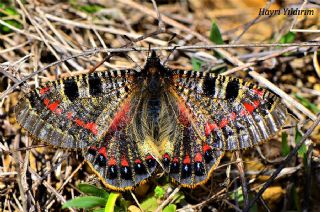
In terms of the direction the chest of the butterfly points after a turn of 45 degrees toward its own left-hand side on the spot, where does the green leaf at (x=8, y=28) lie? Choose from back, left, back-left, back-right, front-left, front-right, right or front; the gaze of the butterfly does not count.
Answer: front

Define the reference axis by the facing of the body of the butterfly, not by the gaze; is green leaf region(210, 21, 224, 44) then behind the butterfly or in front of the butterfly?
in front

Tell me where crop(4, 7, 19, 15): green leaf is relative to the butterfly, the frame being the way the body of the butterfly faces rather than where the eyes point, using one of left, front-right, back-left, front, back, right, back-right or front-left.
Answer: front-left

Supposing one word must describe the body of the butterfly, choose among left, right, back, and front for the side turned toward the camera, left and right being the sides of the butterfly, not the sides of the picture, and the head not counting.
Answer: back

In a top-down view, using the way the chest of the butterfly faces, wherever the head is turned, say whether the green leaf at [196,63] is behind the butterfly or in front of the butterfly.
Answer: in front

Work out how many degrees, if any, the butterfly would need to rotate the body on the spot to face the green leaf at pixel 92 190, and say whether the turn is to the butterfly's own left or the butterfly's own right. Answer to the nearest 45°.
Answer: approximately 90° to the butterfly's own left

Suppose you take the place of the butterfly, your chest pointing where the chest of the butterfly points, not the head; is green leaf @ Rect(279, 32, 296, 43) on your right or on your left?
on your right

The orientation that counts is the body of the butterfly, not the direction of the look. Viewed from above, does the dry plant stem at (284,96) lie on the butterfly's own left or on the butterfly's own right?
on the butterfly's own right
